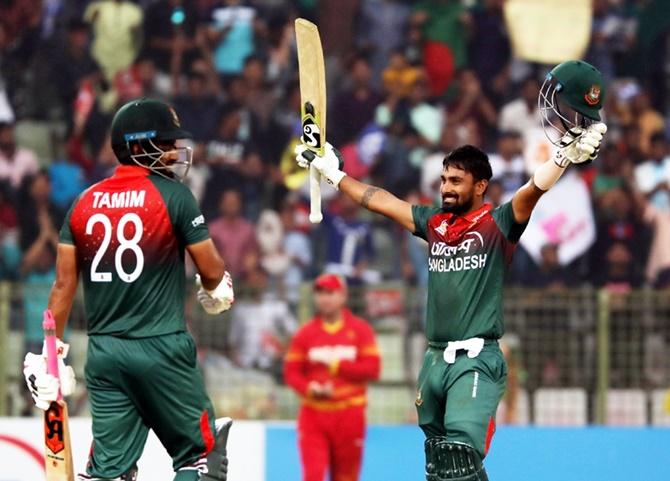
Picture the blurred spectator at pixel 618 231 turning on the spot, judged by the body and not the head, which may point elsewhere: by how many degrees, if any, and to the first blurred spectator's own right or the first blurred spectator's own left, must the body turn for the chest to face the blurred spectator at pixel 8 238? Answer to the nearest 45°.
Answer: approximately 90° to the first blurred spectator's own right

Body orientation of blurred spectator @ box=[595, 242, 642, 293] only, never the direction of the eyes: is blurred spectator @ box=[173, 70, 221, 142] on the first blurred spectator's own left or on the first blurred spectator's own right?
on the first blurred spectator's own right

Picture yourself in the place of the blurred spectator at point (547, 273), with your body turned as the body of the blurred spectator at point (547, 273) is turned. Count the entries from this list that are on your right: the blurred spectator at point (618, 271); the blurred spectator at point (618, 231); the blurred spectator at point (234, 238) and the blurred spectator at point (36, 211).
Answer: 2

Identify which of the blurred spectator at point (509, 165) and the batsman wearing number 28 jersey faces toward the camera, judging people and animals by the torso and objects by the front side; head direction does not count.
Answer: the blurred spectator

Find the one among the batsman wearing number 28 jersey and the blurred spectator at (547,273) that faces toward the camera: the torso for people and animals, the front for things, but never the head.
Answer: the blurred spectator

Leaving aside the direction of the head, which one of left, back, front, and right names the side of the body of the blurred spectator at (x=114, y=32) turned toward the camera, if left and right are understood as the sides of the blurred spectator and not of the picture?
front

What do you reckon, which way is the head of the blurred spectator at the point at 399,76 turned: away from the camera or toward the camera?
toward the camera

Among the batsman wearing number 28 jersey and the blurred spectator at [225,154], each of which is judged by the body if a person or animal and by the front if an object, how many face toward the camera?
1

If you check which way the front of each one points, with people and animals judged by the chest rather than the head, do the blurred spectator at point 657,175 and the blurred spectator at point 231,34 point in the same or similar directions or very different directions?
same or similar directions

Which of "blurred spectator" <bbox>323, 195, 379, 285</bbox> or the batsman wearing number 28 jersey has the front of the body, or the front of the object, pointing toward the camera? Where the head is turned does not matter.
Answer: the blurred spectator

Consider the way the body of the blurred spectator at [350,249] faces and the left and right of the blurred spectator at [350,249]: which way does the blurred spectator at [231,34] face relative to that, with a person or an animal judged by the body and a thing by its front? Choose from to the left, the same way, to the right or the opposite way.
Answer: the same way

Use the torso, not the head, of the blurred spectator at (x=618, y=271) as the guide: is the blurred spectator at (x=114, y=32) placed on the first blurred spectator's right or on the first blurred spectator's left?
on the first blurred spectator's right

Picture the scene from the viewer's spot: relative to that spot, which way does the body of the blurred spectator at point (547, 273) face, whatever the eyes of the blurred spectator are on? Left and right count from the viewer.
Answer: facing the viewer

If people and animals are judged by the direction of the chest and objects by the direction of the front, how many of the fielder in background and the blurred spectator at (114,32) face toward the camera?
2

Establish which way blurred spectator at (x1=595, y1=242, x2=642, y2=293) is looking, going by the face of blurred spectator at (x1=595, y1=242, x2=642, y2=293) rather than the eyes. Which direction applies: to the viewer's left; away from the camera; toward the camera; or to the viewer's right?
toward the camera

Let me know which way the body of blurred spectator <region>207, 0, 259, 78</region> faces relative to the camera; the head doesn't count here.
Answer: toward the camera

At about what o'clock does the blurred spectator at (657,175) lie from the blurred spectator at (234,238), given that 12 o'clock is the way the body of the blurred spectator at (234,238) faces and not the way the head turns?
the blurred spectator at (657,175) is roughly at 9 o'clock from the blurred spectator at (234,238).
